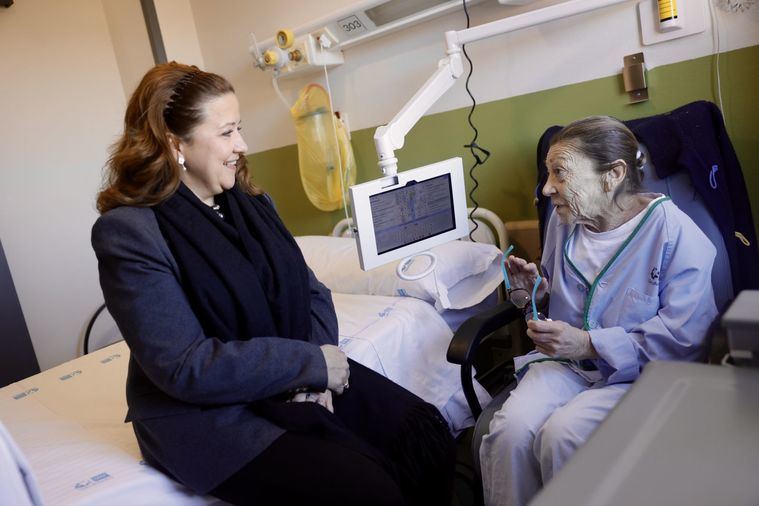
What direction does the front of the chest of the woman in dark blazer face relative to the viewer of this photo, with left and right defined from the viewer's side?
facing the viewer and to the right of the viewer

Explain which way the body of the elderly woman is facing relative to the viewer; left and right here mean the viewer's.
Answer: facing the viewer and to the left of the viewer

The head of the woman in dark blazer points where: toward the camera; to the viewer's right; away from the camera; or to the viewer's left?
to the viewer's right

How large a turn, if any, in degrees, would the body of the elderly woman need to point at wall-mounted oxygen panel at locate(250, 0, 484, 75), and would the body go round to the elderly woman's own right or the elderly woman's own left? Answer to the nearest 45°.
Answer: approximately 90° to the elderly woman's own right

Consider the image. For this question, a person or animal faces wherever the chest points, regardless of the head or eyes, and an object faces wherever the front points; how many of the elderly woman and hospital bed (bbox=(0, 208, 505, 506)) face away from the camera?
0

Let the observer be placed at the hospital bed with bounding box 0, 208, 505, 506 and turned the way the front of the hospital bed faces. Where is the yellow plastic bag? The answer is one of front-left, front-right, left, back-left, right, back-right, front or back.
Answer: back

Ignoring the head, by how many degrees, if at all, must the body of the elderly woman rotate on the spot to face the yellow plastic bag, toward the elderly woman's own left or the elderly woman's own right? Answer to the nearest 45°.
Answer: approximately 90° to the elderly woman's own right

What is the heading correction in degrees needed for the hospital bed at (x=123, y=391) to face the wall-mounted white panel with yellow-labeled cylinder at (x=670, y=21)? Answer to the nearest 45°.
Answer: approximately 135° to its left

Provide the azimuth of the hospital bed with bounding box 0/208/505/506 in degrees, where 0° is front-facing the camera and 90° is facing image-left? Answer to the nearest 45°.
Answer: approximately 45°

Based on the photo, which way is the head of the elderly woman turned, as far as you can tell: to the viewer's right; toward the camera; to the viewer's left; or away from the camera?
to the viewer's left
